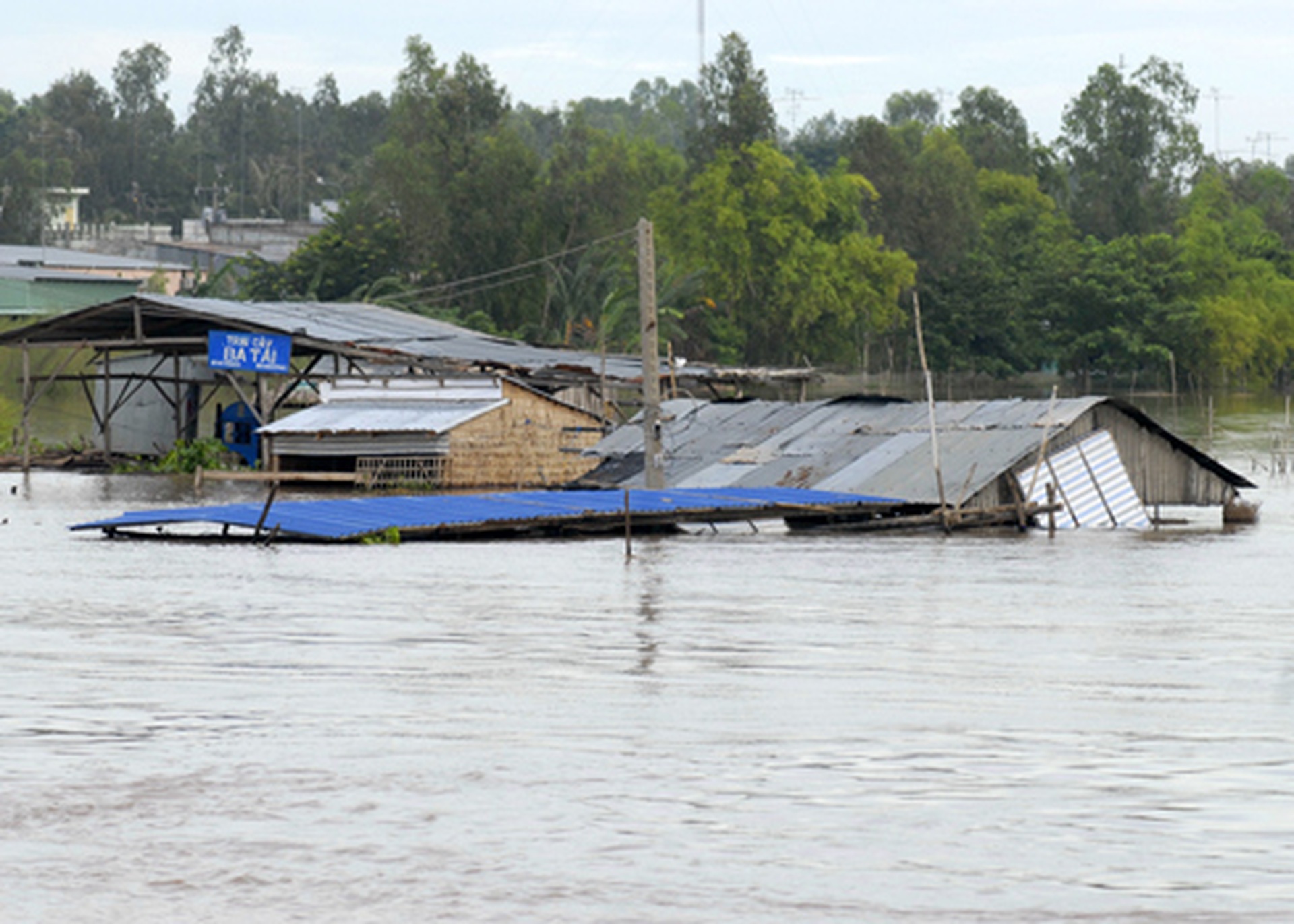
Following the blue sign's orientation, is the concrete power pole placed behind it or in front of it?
in front

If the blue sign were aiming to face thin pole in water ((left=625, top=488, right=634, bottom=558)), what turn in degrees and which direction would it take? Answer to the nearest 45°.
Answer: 0° — it already faces it

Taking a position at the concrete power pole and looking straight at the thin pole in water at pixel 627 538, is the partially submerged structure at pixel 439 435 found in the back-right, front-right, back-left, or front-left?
back-right

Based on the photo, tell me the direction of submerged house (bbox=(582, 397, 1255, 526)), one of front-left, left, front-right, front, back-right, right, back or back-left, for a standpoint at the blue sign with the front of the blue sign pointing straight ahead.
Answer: front-left

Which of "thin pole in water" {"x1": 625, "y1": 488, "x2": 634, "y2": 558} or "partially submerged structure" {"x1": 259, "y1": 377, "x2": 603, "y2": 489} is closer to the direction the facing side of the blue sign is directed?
the thin pole in water

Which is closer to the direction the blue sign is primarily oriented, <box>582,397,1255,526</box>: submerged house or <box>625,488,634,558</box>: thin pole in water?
the thin pole in water

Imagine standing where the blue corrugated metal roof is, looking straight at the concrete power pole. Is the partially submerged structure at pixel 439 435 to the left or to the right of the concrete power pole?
left

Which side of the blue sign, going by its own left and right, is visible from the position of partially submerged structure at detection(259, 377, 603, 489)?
left

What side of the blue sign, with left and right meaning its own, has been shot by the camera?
front

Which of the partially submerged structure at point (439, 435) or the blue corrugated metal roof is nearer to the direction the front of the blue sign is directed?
the blue corrugated metal roof

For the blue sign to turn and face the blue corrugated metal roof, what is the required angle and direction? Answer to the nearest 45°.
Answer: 0° — it already faces it
